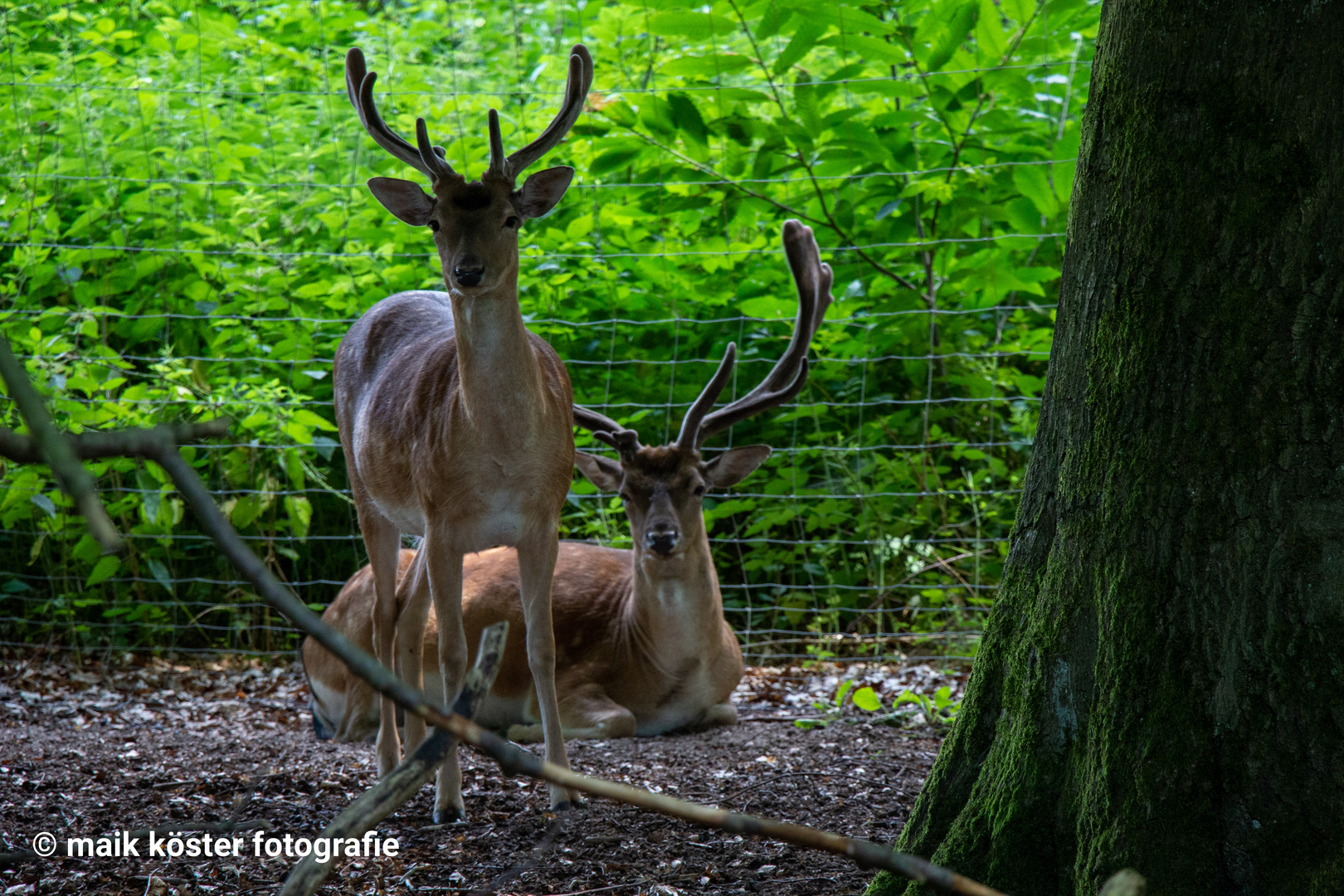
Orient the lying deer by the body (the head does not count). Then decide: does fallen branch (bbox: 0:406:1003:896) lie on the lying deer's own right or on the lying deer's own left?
on the lying deer's own right

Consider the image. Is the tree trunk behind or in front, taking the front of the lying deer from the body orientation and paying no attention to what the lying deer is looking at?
in front

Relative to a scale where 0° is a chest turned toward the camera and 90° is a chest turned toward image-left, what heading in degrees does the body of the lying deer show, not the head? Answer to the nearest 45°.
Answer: approximately 315°

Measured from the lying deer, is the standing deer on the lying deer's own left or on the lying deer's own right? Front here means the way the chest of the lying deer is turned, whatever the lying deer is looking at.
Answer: on the lying deer's own right

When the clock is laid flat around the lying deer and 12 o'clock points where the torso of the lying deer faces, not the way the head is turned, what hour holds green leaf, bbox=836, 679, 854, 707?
The green leaf is roughly at 11 o'clock from the lying deer.
